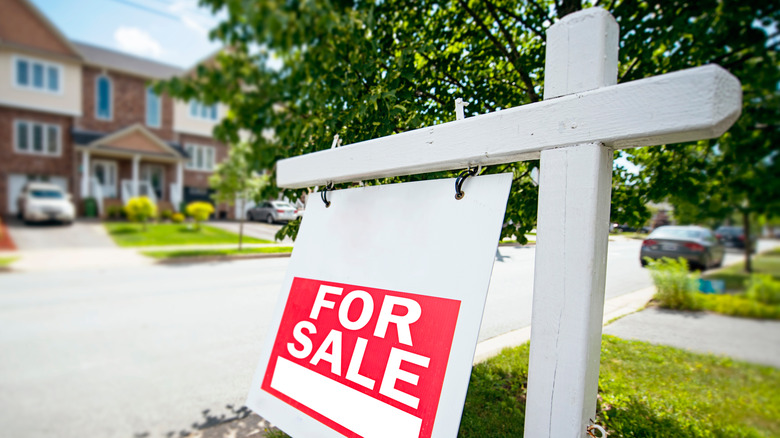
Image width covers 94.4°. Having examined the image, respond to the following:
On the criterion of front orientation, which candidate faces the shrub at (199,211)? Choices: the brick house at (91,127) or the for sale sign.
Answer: the brick house

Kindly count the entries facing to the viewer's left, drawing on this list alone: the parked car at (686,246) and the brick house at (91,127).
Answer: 0

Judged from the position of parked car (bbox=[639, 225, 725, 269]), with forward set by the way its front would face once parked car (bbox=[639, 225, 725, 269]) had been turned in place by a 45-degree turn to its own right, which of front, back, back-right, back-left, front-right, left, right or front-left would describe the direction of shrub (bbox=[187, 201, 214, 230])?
back

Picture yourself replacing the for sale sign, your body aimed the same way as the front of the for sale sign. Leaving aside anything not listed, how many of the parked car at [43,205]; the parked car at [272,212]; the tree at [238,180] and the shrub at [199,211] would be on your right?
4

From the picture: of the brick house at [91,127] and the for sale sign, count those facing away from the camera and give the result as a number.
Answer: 0

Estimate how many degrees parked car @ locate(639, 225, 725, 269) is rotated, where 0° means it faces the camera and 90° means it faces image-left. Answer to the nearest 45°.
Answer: approximately 225°

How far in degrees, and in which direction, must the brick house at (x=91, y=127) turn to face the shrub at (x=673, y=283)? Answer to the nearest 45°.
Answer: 0° — it already faces it

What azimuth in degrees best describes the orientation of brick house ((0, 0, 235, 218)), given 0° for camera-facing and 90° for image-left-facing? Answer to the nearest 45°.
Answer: approximately 315°

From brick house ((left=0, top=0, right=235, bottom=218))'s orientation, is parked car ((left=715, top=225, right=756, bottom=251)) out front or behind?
out front

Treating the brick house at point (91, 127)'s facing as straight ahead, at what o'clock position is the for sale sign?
The for sale sign is roughly at 1 o'clock from the brick house.

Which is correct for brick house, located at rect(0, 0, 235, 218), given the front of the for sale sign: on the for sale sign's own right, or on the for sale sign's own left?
on the for sale sign's own right

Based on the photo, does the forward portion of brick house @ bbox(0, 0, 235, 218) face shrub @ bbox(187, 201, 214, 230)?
yes

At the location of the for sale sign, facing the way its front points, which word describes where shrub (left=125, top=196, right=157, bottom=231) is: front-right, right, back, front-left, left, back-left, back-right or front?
right
